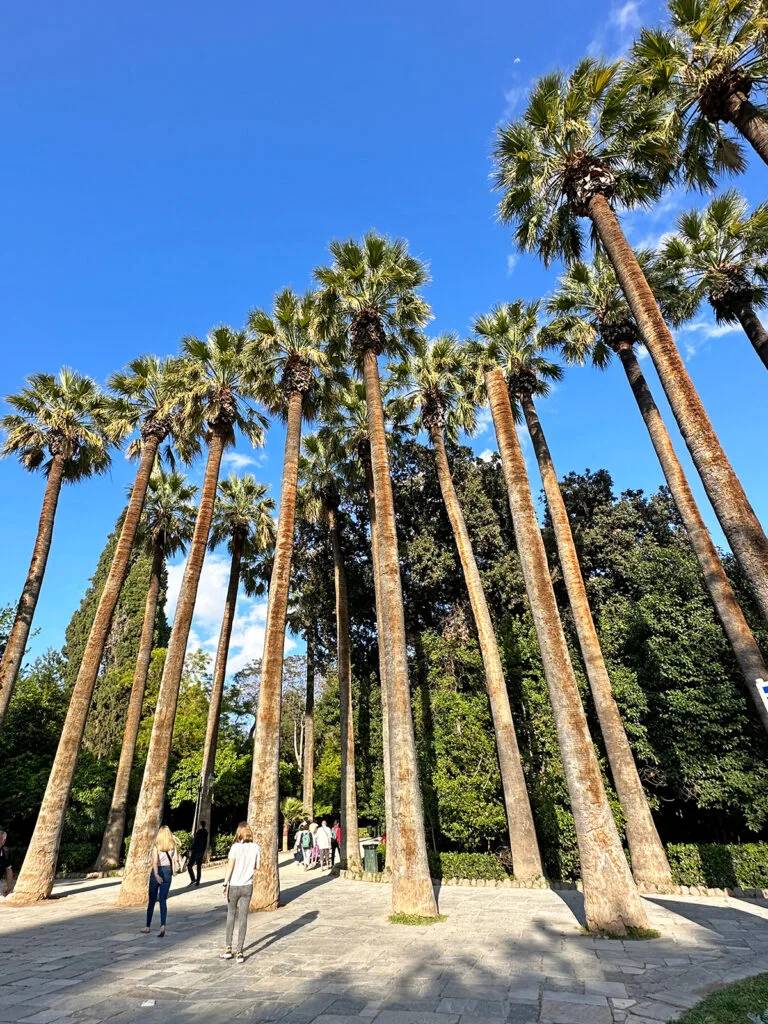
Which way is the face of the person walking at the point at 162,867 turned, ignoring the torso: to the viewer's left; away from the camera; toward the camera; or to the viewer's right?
away from the camera

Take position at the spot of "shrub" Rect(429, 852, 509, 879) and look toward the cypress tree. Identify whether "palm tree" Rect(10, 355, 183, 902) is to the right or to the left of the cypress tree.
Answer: left

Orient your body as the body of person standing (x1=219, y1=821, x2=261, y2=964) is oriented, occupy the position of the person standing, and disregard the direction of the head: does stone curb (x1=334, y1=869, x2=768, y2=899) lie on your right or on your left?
on your right

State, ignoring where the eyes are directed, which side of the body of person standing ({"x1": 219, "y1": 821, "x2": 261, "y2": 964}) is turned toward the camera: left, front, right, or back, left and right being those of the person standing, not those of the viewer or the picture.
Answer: back

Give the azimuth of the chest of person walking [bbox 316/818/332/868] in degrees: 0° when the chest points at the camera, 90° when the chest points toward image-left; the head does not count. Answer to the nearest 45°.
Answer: approximately 0°

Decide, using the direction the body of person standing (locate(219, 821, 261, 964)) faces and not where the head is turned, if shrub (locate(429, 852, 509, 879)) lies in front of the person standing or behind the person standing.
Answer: in front

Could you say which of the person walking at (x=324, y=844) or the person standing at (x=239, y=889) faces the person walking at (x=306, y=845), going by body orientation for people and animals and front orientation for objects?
the person standing at (x=239, y=889)

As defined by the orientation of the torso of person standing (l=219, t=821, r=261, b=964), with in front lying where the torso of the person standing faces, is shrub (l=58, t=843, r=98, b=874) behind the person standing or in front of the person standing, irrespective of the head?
in front
